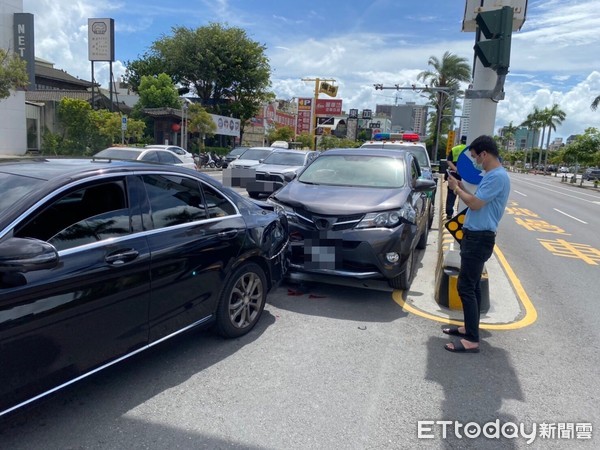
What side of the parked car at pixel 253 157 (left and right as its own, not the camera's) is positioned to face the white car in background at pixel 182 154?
right

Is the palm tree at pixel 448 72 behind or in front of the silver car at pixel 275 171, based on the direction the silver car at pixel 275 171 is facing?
behind

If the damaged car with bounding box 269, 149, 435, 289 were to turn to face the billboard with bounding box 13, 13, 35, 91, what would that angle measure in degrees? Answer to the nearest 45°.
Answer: approximately 90° to its right

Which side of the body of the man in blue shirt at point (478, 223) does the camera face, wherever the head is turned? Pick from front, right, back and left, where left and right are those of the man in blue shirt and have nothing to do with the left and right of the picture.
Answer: left

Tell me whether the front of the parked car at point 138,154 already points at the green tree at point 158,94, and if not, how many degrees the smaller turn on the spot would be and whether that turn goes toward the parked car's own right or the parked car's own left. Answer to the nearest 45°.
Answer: approximately 135° to the parked car's own right

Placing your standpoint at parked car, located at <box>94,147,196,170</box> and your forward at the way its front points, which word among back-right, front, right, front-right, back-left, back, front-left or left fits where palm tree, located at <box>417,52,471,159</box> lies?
back

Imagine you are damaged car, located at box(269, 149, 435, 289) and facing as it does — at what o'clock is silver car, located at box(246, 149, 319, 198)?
silver car, located at box(246, 149, 319, 198) is roughly at 4 o'clock from damaged car, located at box(269, 149, 435, 289).

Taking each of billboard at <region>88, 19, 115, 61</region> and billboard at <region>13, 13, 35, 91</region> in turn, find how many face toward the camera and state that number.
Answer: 2

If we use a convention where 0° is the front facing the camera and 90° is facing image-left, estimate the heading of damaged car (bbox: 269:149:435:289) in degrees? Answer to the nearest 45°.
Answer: approximately 45°

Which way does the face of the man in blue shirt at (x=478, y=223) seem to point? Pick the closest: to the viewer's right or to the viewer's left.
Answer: to the viewer's left

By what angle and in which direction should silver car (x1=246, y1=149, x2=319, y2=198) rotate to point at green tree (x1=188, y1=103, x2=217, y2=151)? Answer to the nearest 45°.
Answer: approximately 135° to its right

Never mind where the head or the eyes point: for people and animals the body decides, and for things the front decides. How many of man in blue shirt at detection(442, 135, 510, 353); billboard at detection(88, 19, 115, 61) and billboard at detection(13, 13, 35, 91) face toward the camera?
2

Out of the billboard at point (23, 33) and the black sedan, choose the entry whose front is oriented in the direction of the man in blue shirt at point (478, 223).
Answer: the billboard
